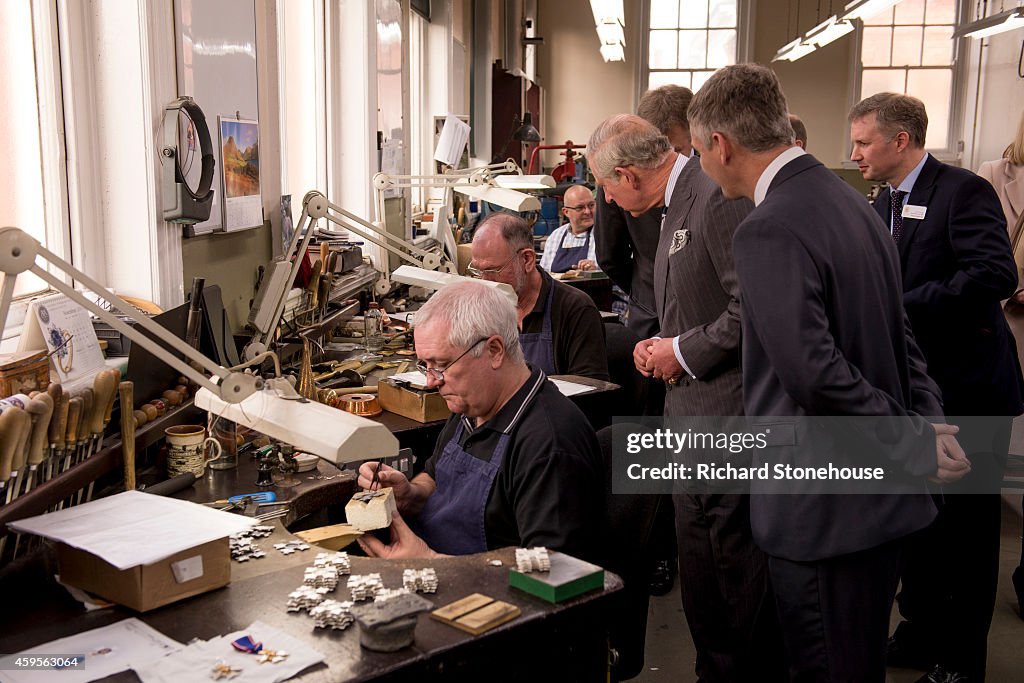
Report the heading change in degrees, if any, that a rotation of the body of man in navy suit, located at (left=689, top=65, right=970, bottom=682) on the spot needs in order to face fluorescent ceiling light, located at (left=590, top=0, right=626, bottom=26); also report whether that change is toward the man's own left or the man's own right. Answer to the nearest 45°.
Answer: approximately 45° to the man's own right

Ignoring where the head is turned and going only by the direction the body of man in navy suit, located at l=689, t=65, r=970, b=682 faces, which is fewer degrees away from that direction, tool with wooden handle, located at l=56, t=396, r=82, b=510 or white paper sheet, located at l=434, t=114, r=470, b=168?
the white paper sheet

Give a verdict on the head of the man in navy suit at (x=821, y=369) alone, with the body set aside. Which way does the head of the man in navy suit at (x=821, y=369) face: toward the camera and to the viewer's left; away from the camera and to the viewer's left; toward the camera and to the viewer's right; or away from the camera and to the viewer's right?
away from the camera and to the viewer's left

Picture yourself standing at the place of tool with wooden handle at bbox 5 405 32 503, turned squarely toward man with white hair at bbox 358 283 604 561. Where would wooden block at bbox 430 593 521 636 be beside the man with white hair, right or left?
right

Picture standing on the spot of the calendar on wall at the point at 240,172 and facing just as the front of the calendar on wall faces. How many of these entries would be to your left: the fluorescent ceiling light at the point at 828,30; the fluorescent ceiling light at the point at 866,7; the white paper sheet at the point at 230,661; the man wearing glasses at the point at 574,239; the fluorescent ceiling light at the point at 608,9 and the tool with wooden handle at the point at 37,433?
4

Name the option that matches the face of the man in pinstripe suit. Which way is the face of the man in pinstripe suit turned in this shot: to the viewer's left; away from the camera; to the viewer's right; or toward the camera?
to the viewer's left

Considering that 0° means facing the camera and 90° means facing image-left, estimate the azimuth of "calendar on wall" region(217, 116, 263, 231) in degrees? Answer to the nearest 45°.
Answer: approximately 315°

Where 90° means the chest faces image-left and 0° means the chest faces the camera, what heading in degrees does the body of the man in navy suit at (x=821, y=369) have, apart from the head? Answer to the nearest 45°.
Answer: approximately 135°

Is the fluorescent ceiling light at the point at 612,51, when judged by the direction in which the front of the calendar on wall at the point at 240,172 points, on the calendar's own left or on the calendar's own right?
on the calendar's own left

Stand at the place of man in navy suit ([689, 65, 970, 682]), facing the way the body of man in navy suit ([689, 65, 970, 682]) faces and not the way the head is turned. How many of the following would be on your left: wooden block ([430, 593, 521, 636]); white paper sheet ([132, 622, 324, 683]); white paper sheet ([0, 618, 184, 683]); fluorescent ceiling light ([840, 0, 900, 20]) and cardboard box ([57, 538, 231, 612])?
4

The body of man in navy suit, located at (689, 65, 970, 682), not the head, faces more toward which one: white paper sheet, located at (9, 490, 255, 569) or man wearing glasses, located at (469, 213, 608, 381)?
the man wearing glasses

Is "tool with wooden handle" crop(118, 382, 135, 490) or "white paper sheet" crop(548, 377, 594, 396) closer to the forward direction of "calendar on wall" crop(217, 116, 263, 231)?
the white paper sheet

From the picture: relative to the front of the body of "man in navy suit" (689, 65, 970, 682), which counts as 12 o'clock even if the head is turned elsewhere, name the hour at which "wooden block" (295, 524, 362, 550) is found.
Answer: The wooden block is roughly at 10 o'clock from the man in navy suit.
